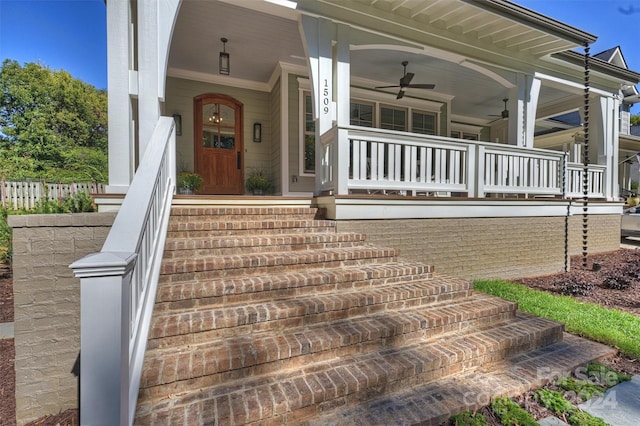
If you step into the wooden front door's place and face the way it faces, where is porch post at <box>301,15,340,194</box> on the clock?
The porch post is roughly at 11 o'clock from the wooden front door.

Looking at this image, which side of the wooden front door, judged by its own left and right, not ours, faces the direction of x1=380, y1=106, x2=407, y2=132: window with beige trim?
left

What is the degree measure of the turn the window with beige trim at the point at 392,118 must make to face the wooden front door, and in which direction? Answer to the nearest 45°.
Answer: approximately 90° to its right

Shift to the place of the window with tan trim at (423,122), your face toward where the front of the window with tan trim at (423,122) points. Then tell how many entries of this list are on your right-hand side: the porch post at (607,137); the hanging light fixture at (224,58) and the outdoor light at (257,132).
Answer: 2

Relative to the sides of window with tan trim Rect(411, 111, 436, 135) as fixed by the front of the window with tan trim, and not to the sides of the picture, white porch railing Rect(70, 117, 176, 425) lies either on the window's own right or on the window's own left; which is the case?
on the window's own right

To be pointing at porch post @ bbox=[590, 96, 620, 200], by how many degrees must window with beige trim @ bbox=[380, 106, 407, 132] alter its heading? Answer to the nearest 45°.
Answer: approximately 45° to its left

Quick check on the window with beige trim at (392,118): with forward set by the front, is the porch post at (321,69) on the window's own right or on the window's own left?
on the window's own right

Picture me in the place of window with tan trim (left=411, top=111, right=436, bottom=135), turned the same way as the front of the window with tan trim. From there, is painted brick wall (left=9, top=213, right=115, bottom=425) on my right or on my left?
on my right

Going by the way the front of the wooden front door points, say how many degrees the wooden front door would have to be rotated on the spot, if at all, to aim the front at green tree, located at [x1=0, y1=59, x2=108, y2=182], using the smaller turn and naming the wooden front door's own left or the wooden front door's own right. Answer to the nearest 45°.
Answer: approximately 135° to the wooden front door's own right

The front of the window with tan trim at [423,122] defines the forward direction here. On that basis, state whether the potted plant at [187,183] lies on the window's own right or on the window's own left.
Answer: on the window's own right

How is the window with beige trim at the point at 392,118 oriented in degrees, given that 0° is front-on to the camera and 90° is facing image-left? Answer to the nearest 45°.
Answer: approximately 315°

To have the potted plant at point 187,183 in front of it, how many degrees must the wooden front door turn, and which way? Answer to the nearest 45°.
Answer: approximately 45° to its right
